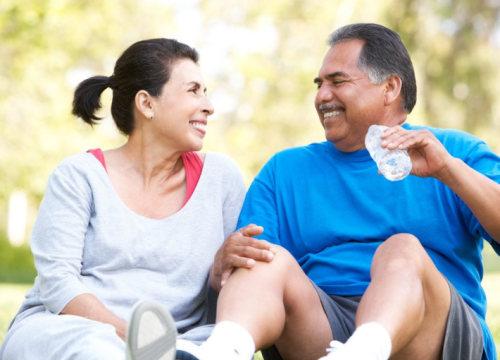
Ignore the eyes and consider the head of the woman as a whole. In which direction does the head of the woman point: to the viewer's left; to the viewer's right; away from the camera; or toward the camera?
to the viewer's right

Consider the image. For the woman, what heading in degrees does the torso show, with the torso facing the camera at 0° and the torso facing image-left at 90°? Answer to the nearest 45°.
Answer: approximately 0°

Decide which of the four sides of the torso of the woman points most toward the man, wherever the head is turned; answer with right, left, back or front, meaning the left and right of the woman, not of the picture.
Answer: left
